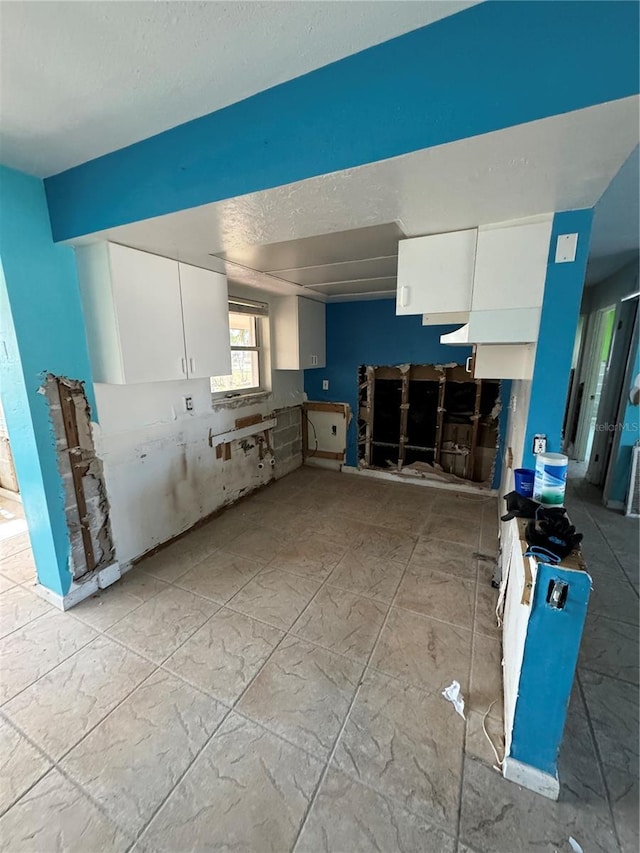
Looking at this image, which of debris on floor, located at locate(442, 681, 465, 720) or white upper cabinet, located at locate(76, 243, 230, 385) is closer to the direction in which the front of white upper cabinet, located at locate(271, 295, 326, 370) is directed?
the debris on floor

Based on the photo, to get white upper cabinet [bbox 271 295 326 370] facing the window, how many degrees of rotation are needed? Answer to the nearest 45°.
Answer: approximately 135° to its right

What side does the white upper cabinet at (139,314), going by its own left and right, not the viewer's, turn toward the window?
left

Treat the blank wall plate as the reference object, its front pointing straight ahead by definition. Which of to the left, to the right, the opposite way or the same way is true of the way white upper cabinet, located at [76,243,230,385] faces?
to the left

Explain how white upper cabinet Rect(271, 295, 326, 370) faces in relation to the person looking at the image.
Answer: facing the viewer and to the right of the viewer

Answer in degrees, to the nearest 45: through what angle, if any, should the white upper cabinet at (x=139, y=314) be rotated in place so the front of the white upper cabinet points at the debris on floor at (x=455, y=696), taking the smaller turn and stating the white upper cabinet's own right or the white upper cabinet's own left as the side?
0° — it already faces it

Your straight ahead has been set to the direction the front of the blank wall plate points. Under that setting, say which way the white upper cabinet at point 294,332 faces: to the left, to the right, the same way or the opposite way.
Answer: to the left

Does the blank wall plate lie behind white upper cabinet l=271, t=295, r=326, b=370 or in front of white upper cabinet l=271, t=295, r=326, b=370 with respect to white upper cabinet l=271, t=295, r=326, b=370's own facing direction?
in front

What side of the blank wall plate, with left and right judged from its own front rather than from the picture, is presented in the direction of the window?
right

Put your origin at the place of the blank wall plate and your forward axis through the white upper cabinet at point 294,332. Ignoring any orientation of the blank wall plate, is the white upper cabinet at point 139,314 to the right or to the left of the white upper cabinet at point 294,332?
left

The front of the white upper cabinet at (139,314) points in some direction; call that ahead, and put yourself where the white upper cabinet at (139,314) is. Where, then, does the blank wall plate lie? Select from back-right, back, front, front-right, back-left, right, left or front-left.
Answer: front

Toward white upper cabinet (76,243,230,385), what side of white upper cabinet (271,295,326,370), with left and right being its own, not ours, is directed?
right

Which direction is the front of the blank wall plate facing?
toward the camera
